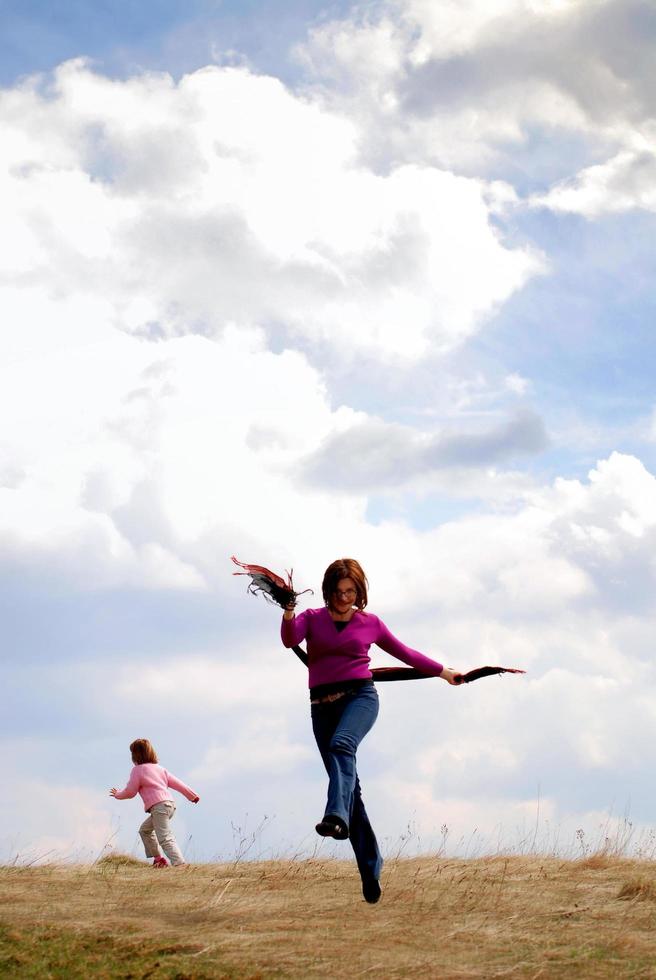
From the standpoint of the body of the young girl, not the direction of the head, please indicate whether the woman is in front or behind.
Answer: behind

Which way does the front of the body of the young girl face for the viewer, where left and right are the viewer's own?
facing away from the viewer and to the left of the viewer
